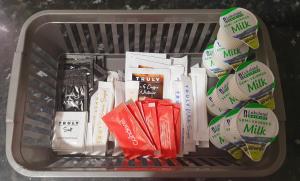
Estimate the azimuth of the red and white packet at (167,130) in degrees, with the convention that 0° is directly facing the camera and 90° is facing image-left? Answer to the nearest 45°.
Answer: approximately 0°
